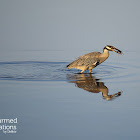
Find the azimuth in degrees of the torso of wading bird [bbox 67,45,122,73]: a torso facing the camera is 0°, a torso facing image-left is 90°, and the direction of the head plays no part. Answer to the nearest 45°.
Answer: approximately 270°
